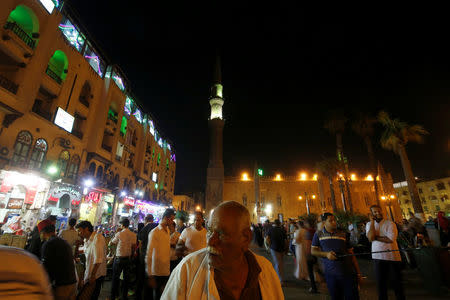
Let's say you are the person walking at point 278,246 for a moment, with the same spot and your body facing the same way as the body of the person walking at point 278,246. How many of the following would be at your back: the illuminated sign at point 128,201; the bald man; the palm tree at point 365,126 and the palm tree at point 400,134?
1

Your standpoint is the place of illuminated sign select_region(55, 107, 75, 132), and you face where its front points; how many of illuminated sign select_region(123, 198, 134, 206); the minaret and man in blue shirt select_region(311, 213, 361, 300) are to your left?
2

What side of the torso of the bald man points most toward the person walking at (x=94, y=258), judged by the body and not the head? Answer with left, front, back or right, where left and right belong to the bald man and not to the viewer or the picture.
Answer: back

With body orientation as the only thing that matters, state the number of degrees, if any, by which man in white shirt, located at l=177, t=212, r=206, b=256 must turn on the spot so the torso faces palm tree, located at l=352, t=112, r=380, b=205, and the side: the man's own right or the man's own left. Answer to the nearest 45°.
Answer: approximately 135° to the man's own left

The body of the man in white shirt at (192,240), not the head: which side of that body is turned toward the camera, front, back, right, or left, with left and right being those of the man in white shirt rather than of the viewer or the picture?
front

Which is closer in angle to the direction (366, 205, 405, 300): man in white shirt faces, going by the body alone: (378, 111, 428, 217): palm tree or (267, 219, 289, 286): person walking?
the person walking

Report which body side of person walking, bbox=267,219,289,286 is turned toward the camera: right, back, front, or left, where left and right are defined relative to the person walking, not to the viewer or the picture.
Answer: back

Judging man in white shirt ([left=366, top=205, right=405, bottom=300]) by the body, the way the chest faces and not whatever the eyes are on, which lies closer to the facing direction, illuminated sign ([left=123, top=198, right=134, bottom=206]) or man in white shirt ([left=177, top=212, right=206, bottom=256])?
the man in white shirt

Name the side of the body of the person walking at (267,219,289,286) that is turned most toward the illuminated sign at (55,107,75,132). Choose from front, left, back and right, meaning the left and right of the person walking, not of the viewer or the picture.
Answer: left

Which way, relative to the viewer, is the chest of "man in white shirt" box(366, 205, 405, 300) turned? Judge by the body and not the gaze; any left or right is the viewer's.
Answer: facing the viewer and to the left of the viewer

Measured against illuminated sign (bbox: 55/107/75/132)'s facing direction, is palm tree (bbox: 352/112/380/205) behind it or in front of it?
in front

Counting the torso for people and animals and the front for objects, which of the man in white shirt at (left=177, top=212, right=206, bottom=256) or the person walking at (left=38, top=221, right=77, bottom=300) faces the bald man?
the man in white shirt

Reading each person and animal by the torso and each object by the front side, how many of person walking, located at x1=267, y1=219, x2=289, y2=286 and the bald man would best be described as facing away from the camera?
1

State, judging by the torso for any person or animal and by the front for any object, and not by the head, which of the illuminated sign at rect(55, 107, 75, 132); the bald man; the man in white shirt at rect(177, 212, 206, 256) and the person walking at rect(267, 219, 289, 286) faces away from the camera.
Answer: the person walking

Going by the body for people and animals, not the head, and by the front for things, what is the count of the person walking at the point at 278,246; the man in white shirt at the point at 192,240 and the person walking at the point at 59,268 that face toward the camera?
1
